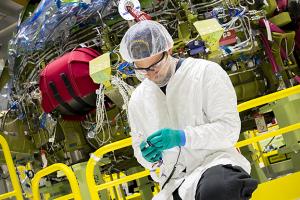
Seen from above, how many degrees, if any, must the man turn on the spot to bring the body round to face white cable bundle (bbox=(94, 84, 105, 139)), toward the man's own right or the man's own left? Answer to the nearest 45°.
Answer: approximately 135° to the man's own right

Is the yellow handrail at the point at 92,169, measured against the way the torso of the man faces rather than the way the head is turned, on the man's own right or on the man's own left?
on the man's own right

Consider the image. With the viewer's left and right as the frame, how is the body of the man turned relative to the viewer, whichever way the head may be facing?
facing the viewer and to the left of the viewer

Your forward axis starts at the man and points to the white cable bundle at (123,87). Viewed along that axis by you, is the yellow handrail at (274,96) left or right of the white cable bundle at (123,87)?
right

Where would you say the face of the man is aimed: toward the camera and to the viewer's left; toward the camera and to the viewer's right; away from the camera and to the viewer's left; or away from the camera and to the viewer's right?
toward the camera and to the viewer's left

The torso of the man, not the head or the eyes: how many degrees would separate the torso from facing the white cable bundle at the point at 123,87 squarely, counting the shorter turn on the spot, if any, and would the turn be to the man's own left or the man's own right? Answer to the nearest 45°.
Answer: approximately 135° to the man's own right
